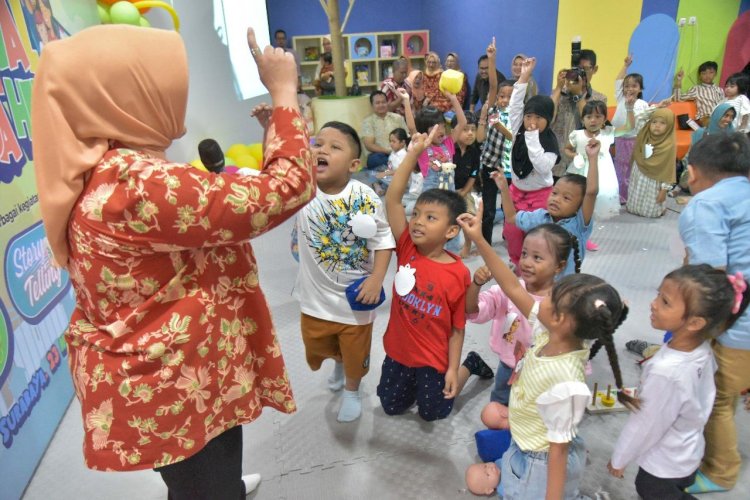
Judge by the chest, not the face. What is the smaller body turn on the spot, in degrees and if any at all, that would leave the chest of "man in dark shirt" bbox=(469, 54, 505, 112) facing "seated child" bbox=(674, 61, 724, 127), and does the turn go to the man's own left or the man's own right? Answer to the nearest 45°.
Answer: approximately 90° to the man's own left

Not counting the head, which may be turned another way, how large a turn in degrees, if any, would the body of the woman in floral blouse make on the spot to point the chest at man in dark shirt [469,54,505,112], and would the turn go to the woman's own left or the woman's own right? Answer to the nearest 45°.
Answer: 0° — they already face them

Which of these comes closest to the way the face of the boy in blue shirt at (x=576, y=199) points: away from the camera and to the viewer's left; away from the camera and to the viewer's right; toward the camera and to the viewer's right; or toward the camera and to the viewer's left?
toward the camera and to the viewer's left

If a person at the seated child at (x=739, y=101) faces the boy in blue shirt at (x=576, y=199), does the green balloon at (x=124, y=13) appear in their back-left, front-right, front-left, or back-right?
front-right

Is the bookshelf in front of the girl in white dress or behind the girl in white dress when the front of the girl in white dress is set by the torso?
behind

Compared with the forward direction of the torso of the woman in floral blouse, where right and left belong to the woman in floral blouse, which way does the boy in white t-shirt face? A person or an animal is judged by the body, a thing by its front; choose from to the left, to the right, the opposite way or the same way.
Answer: the opposite way

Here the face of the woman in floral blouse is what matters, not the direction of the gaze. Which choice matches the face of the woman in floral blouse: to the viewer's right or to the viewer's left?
to the viewer's right

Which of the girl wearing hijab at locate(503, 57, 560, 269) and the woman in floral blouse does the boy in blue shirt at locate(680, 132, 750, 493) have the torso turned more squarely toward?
the girl wearing hijab

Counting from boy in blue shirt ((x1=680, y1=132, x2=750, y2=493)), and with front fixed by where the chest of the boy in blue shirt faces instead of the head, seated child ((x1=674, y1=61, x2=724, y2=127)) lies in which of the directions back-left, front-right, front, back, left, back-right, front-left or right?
front-right

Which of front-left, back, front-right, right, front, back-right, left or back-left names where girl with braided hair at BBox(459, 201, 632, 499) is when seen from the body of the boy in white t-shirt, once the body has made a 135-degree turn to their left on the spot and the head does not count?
front-right

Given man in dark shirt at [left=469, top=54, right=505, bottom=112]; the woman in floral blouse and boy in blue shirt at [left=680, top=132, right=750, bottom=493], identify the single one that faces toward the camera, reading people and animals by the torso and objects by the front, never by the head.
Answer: the man in dark shirt

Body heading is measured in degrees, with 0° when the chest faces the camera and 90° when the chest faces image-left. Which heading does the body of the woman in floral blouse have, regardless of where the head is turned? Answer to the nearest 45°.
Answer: approximately 225°

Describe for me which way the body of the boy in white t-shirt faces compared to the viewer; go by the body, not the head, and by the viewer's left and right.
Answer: facing the viewer and to the left of the viewer

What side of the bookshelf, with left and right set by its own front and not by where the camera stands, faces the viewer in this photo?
front

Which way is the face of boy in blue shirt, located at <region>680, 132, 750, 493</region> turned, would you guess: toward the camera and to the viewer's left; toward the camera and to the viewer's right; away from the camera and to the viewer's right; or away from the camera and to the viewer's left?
away from the camera and to the viewer's left
